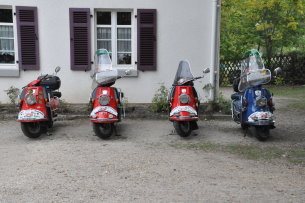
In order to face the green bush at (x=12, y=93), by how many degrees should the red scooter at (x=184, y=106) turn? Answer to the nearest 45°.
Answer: approximately 135° to its right

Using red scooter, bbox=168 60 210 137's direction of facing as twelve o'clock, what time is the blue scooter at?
The blue scooter is roughly at 9 o'clock from the red scooter.

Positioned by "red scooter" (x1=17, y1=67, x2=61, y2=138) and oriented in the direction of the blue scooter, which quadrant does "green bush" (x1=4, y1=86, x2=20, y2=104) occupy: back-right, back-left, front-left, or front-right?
back-left

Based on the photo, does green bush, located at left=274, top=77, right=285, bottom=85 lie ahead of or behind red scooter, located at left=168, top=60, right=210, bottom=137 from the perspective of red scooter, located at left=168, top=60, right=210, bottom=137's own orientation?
behind

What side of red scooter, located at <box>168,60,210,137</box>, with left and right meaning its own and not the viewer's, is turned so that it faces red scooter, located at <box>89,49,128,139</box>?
right

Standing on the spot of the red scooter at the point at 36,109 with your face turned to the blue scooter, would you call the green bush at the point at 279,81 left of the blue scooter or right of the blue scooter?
left

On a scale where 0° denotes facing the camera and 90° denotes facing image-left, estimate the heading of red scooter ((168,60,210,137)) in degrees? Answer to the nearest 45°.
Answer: approximately 0°

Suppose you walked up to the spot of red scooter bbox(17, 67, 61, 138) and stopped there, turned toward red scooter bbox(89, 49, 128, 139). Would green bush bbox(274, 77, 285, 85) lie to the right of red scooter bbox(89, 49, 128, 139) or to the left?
left

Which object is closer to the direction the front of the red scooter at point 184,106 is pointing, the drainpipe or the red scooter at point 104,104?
the red scooter

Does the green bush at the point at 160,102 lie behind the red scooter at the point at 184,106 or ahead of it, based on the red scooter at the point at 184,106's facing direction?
behind

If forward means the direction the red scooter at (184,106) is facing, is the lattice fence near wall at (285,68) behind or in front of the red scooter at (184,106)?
behind

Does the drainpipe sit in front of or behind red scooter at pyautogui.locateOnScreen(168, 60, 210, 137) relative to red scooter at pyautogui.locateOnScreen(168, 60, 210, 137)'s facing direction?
behind

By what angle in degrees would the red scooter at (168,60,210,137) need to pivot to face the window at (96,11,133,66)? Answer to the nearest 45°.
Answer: approximately 135° to its right
